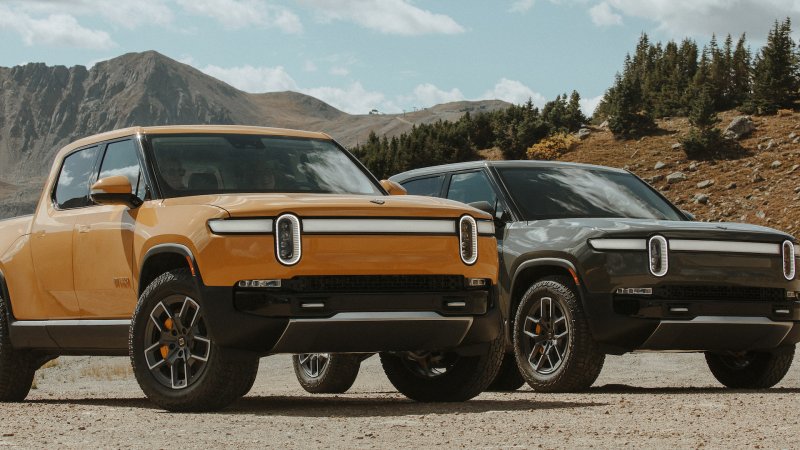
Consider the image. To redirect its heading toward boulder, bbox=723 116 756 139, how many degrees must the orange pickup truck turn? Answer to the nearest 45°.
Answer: approximately 90° to its left

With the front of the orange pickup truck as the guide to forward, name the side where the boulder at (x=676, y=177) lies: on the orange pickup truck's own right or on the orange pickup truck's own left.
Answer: on the orange pickup truck's own left

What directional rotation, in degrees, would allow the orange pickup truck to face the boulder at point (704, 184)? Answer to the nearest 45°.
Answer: approximately 90° to its left

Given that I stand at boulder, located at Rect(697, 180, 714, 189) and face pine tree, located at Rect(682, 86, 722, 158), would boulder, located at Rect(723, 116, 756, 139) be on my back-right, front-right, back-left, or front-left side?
front-right

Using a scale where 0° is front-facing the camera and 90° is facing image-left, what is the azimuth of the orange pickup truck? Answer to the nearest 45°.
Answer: approximately 315°

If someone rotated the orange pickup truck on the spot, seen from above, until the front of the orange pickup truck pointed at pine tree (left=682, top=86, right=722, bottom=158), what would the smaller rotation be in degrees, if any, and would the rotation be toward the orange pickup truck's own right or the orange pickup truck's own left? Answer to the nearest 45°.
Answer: approximately 90° to the orange pickup truck's own left
